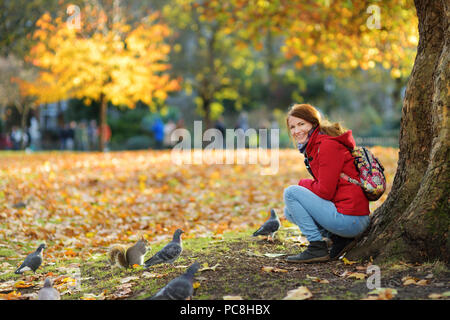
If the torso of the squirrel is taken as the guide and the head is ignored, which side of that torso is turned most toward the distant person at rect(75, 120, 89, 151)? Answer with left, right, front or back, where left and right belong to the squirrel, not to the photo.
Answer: left

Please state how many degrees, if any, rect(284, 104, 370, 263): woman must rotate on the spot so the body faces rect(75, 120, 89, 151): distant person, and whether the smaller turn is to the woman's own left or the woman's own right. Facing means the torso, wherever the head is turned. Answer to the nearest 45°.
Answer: approximately 45° to the woman's own right

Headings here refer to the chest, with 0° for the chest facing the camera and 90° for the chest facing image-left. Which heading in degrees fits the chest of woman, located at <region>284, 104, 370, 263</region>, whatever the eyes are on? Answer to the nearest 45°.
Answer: approximately 90°

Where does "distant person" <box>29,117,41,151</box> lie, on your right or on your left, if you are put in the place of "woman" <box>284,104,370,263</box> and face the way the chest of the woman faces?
on your right
